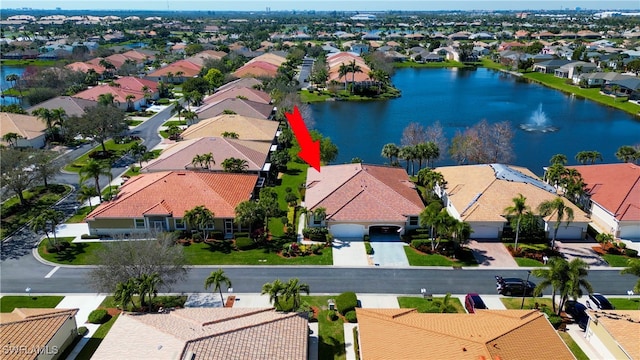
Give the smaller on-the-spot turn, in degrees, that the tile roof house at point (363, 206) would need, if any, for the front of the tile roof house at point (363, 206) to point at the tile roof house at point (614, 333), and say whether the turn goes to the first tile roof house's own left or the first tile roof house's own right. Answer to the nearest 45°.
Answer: approximately 45° to the first tile roof house's own left

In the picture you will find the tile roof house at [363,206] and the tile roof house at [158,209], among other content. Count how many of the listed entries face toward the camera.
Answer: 2

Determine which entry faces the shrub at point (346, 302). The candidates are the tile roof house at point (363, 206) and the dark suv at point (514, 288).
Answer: the tile roof house

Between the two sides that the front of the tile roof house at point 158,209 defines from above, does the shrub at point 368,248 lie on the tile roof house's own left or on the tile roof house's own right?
on the tile roof house's own left

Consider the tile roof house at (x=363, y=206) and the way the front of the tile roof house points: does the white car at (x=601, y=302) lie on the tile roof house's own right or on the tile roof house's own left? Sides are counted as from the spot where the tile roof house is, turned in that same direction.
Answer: on the tile roof house's own left

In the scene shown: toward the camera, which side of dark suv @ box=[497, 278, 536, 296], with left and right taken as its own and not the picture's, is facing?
right

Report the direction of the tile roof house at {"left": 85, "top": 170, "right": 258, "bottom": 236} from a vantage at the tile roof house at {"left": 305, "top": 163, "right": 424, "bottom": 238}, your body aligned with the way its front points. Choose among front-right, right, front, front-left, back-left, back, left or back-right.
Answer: right

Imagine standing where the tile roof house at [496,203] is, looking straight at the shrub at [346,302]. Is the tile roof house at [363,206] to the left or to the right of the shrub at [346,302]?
right

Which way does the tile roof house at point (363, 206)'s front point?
toward the camera

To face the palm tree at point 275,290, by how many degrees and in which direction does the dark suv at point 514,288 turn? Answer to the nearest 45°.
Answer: approximately 135° to its right

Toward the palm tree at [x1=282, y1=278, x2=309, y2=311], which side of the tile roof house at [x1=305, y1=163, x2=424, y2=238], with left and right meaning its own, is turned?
front

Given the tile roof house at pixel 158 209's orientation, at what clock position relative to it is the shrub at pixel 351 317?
The shrub is roughly at 11 o'clock from the tile roof house.

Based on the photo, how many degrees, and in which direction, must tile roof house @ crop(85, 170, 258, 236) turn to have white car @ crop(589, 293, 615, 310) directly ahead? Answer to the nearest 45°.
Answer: approximately 45° to its left

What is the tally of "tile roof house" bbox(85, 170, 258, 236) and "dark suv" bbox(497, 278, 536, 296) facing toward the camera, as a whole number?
1

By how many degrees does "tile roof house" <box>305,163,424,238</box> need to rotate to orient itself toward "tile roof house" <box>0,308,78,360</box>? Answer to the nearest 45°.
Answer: approximately 45° to its right

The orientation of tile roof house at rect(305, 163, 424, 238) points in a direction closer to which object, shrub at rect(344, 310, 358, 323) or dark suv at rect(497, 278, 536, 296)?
the shrub

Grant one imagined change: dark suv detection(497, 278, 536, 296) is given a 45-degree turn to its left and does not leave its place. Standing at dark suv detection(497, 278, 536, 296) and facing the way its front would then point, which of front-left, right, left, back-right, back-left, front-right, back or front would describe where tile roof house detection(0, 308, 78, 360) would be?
back
